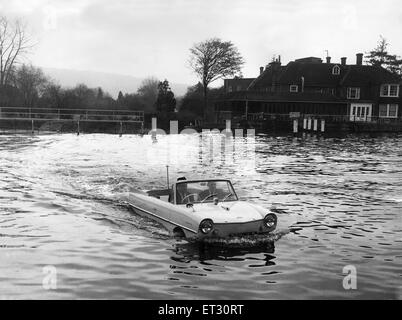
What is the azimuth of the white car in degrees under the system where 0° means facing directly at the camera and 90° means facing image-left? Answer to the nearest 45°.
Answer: approximately 315°
